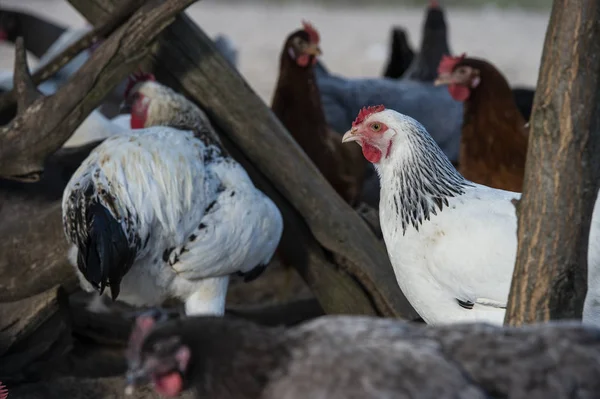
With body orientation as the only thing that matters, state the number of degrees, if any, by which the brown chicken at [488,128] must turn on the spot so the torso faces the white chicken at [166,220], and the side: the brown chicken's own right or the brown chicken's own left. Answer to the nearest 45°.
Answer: approximately 45° to the brown chicken's own left

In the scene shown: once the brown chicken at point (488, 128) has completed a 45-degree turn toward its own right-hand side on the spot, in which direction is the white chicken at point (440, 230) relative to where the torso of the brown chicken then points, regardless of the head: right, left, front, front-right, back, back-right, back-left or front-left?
back-left

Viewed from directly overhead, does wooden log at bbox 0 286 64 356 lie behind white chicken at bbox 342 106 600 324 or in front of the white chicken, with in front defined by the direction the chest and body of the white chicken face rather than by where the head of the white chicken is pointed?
in front

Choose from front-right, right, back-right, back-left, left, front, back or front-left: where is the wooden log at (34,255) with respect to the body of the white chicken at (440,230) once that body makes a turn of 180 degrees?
back

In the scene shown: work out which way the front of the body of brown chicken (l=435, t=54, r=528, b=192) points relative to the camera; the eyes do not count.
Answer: to the viewer's left

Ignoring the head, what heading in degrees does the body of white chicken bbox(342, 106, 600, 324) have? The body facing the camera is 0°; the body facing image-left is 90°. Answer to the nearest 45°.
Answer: approximately 90°

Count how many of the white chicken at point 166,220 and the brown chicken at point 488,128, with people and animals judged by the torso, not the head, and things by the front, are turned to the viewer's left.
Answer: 1

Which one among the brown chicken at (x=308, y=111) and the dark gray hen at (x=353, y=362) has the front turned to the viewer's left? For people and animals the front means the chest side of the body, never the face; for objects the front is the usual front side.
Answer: the dark gray hen

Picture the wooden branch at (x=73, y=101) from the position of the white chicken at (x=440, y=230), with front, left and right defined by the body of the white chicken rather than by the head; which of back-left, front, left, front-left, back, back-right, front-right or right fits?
front

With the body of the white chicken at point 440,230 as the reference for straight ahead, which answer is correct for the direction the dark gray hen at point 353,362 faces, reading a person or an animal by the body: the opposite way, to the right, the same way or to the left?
the same way

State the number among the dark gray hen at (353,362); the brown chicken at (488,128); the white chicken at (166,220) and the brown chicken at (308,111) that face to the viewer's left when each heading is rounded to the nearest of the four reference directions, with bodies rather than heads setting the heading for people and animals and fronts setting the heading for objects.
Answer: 2

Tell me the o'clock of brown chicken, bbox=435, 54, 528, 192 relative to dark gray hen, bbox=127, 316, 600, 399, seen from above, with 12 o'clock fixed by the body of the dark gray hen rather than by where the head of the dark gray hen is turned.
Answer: The brown chicken is roughly at 3 o'clock from the dark gray hen.

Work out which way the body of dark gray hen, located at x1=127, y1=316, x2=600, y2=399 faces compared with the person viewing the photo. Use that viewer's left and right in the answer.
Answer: facing to the left of the viewer

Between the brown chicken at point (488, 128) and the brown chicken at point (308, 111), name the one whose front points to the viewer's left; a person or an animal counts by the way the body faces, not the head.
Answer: the brown chicken at point (488, 128)

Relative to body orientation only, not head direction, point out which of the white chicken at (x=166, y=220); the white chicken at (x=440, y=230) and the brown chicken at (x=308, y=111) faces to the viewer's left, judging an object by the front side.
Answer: the white chicken at (x=440, y=230)
